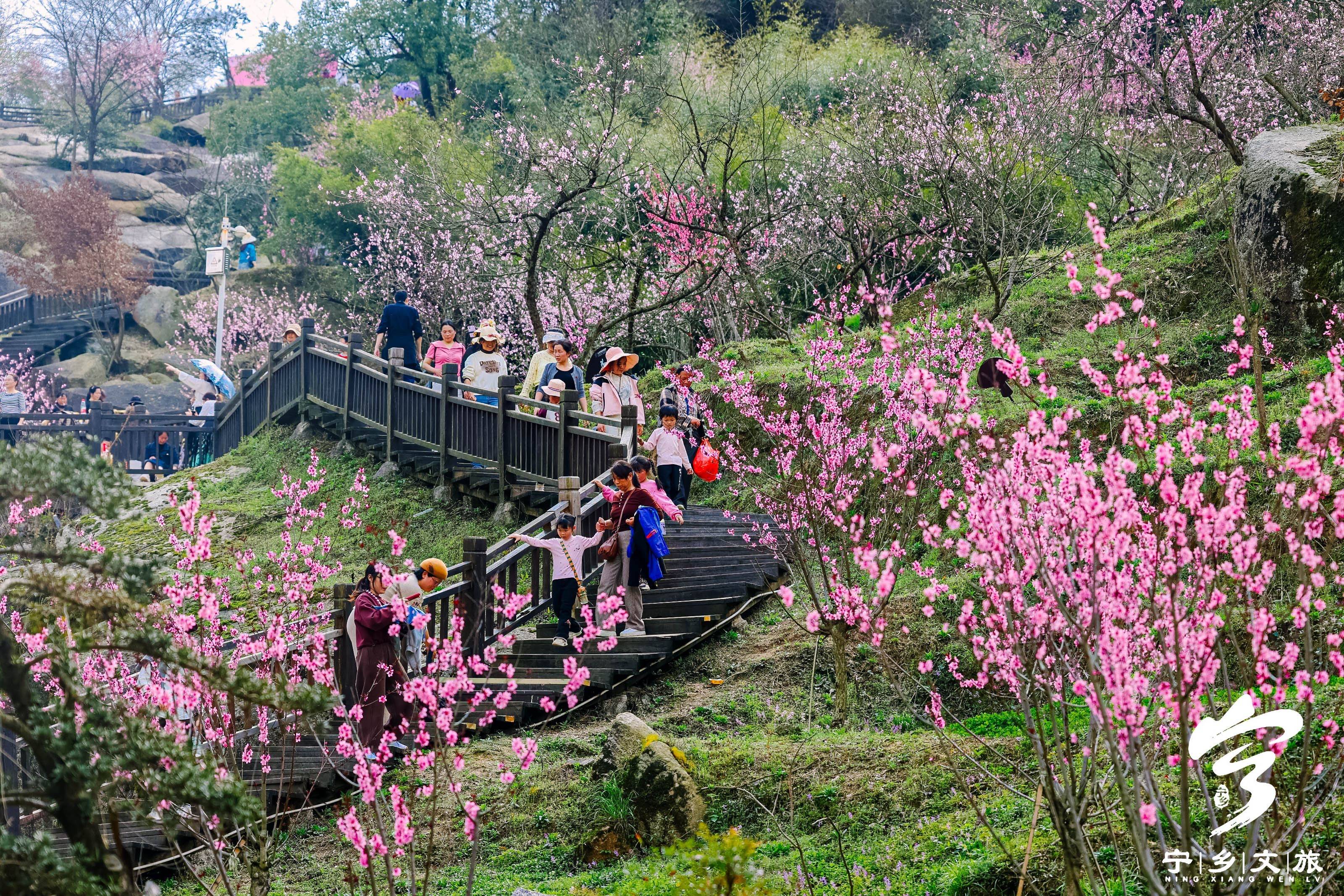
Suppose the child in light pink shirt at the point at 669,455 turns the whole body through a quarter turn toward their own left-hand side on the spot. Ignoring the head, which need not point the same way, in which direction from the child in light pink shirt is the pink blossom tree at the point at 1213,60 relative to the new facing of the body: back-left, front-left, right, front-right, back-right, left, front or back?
front-left

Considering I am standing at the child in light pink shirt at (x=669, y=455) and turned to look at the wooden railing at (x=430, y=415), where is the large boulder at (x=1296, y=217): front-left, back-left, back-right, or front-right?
back-right

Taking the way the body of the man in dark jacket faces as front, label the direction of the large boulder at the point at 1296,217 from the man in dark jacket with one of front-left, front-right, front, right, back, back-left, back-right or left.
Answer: back-right

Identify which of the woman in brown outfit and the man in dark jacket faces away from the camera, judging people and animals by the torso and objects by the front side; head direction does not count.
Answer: the man in dark jacket

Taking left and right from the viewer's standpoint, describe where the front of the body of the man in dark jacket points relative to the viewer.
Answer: facing away from the viewer
